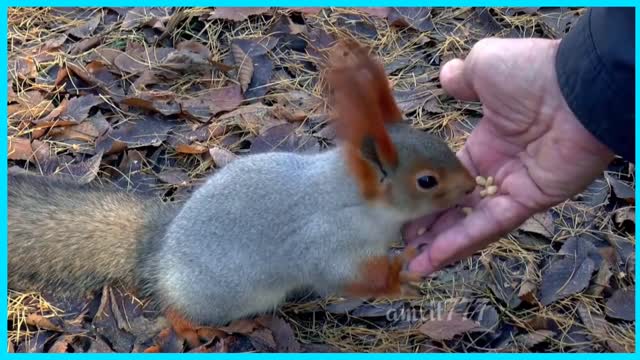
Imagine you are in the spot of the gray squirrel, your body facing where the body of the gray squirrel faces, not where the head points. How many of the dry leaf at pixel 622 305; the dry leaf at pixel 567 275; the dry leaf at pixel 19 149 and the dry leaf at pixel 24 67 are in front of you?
2

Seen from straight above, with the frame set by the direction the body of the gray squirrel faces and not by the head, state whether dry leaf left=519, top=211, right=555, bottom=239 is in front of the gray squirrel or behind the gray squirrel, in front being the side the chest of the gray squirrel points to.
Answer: in front

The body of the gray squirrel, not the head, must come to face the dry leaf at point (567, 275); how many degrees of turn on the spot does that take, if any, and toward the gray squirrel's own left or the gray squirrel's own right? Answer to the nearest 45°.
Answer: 0° — it already faces it

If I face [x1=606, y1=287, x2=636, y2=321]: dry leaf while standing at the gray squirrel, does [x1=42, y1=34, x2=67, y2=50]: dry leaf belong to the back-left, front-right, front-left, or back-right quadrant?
back-left

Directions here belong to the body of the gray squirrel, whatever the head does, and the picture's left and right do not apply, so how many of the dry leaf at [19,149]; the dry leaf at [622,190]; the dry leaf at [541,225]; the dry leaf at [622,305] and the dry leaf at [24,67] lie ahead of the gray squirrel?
3

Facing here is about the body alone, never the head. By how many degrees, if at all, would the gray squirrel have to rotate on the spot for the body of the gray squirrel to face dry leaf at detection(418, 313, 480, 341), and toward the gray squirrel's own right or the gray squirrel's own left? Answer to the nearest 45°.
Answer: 0° — it already faces it

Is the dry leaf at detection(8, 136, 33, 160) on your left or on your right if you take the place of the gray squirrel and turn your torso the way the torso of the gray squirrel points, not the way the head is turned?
on your left

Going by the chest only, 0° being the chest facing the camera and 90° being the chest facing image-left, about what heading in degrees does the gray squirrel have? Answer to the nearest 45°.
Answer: approximately 270°

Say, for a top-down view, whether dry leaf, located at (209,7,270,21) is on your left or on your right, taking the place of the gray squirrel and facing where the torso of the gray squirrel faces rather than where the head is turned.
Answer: on your left

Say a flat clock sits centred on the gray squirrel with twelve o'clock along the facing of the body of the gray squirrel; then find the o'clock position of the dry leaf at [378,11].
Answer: The dry leaf is roughly at 10 o'clock from the gray squirrel.

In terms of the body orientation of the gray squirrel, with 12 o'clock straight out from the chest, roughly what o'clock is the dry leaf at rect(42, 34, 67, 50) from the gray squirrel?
The dry leaf is roughly at 8 o'clock from the gray squirrel.

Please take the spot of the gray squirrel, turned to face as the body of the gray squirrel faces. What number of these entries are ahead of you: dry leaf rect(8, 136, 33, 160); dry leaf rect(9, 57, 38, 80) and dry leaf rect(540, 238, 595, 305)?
1

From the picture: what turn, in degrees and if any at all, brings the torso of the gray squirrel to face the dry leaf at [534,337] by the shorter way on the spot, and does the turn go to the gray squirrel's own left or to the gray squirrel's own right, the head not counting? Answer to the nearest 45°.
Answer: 0° — it already faces it

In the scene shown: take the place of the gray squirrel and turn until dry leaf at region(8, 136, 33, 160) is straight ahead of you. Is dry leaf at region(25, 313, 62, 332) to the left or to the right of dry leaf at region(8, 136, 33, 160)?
left
